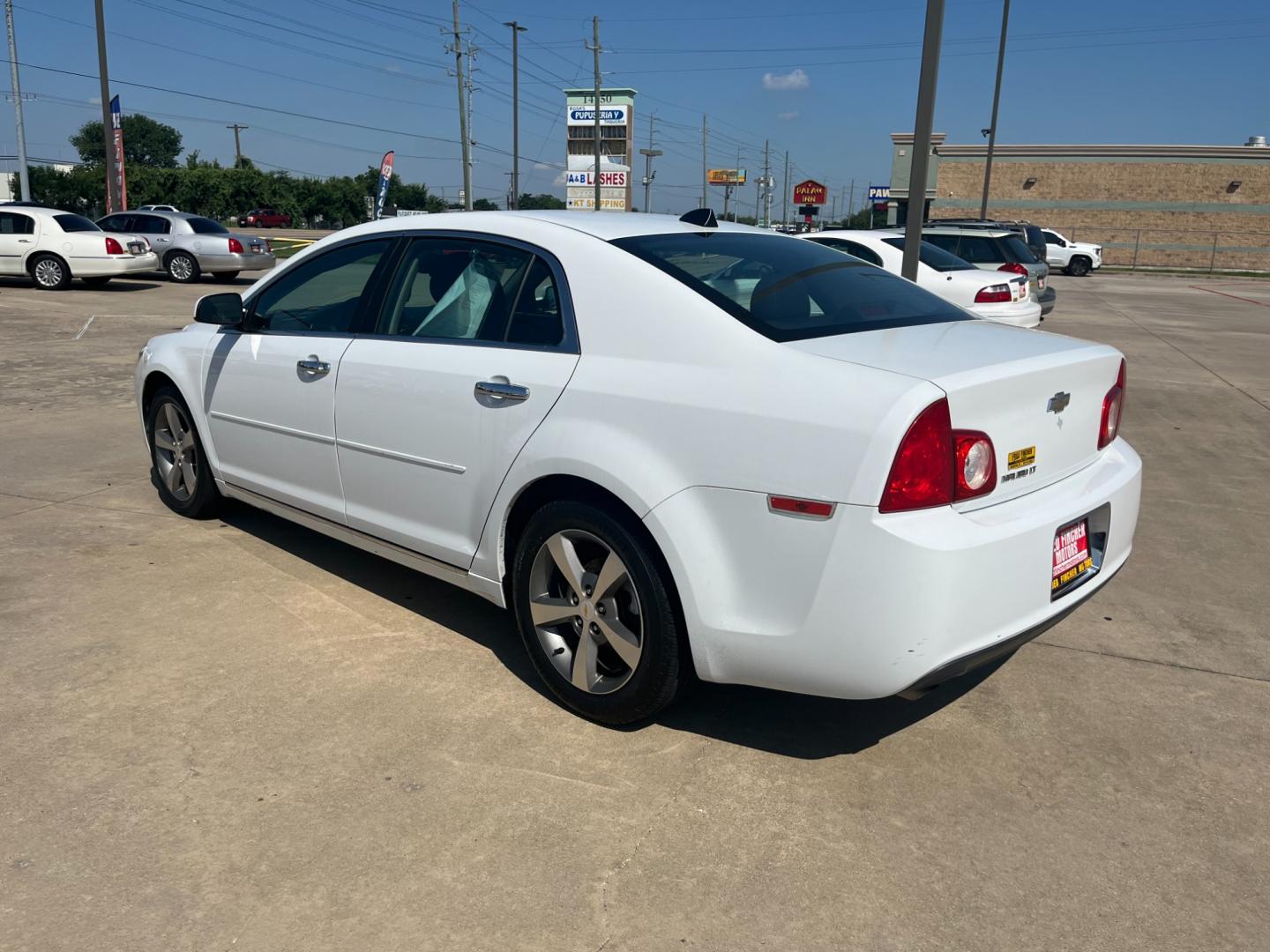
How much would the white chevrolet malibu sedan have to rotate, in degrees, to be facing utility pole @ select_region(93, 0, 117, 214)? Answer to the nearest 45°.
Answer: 0° — it already faces it

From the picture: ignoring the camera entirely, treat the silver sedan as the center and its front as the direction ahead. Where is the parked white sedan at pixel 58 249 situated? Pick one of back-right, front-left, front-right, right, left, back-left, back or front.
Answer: left

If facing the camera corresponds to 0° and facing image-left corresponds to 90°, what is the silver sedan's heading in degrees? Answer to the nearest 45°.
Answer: approximately 135°

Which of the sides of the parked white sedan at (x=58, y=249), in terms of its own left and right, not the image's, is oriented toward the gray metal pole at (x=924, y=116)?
back

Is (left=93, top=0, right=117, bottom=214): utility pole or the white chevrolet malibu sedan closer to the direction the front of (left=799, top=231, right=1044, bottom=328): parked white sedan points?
the utility pole

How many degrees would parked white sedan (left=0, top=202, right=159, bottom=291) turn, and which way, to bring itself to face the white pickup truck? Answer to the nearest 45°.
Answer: approximately 135° to its right

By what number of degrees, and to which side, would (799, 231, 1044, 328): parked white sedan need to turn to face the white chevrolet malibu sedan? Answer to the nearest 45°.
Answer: approximately 135° to its left

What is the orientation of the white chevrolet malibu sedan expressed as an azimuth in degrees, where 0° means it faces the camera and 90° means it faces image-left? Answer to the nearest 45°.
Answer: approximately 135°

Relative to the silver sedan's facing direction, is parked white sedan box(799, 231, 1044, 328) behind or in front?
behind

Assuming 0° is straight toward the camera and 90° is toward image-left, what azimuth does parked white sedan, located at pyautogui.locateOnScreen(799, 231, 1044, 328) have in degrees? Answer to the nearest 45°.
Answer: approximately 135°

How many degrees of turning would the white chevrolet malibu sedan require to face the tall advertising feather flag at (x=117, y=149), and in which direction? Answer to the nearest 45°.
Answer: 0° — it already faces it
